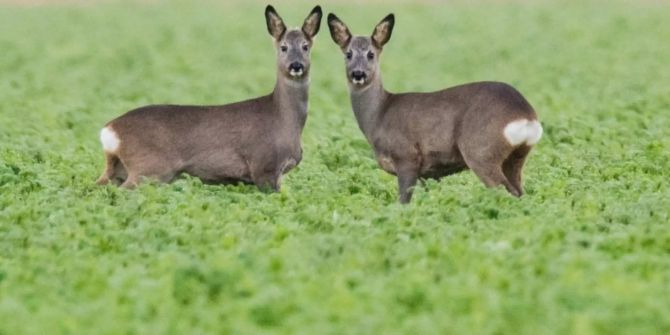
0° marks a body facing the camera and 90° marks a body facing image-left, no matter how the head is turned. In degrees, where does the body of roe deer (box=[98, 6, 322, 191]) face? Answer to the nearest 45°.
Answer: approximately 270°

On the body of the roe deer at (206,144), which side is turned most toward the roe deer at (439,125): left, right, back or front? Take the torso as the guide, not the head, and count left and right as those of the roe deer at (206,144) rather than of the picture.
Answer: front
